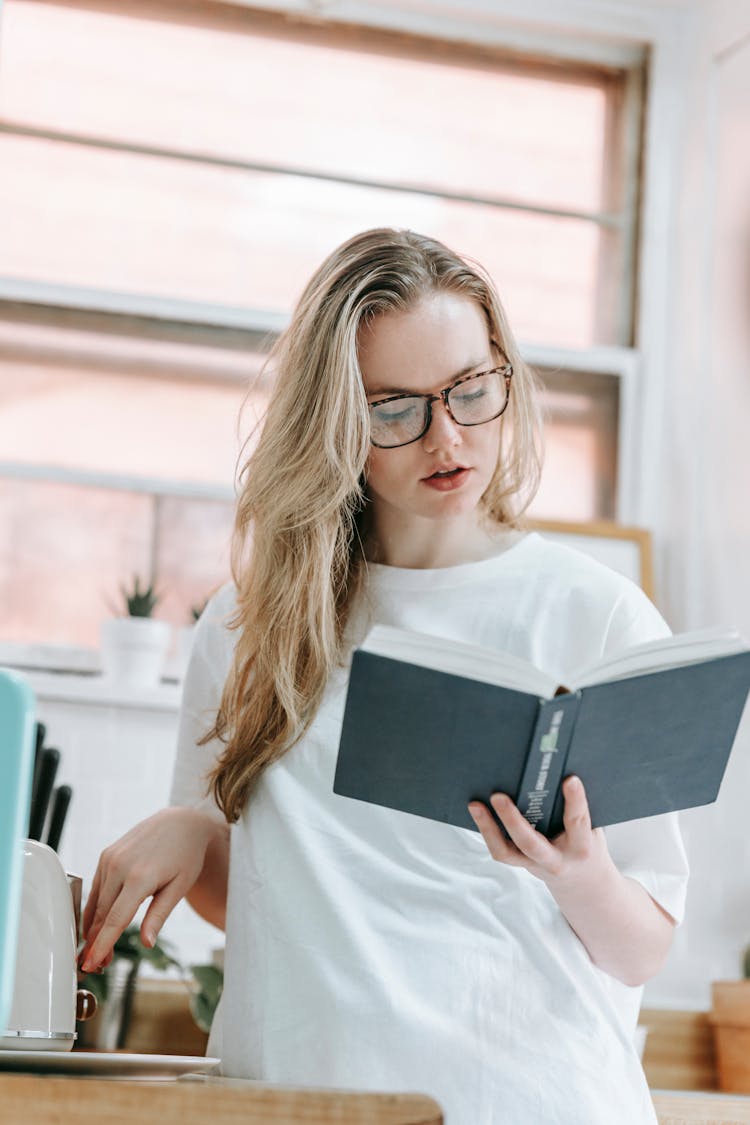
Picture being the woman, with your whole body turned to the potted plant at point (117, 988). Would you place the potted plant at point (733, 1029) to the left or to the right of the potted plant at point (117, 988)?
right

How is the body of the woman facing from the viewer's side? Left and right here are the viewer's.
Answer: facing the viewer

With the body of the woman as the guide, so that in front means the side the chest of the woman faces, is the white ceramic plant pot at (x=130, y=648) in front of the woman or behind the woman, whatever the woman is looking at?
behind

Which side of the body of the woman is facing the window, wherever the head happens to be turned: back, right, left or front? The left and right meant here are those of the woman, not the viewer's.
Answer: back

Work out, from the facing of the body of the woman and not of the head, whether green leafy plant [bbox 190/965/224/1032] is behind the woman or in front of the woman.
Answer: behind

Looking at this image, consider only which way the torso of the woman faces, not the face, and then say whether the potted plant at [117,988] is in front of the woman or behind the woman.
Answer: behind

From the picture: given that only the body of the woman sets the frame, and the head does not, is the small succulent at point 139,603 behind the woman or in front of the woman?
behind

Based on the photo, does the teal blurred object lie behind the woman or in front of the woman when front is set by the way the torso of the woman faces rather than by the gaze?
in front

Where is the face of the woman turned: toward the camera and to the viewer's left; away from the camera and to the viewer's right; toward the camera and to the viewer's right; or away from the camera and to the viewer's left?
toward the camera and to the viewer's right
